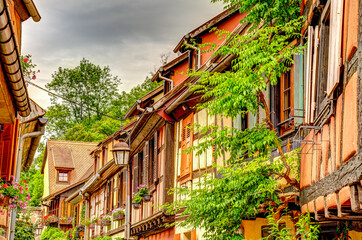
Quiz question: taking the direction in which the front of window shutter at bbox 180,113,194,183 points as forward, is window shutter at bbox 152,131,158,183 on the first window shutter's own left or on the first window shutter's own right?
on the first window shutter's own right

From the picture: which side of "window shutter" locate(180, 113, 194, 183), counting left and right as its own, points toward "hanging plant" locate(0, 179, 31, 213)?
front

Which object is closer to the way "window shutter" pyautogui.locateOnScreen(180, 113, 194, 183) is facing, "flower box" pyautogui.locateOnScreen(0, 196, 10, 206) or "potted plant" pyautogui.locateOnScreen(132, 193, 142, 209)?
the flower box

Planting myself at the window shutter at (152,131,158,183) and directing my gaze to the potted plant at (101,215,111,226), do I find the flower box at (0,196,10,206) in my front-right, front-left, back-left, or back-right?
back-left

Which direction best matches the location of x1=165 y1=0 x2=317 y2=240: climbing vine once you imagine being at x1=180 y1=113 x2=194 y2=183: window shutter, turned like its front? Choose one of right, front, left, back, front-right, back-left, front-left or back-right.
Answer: front-left

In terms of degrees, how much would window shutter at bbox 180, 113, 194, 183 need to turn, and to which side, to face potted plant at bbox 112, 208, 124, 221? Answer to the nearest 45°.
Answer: approximately 135° to its right

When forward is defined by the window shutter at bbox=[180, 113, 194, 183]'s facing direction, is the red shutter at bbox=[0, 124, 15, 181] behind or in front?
in front

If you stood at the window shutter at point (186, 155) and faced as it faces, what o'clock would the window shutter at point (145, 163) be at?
the window shutter at point (145, 163) is roughly at 4 o'clock from the window shutter at point (186, 155).

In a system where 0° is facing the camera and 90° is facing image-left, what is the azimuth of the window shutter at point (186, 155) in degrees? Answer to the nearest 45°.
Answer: approximately 45°

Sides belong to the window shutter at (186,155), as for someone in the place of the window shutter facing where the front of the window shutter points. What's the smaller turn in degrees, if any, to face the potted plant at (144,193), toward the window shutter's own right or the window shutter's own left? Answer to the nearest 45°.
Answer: approximately 135° to the window shutter's own right
